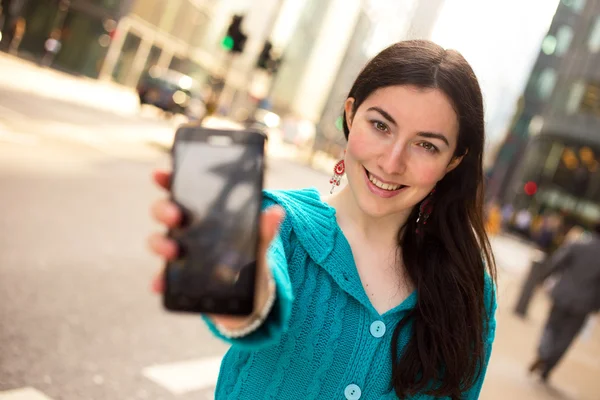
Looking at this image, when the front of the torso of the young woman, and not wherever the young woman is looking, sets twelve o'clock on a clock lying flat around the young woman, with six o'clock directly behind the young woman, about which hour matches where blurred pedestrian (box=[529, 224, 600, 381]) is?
The blurred pedestrian is roughly at 7 o'clock from the young woman.

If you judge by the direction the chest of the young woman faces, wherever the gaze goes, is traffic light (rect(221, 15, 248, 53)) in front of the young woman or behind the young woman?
behind

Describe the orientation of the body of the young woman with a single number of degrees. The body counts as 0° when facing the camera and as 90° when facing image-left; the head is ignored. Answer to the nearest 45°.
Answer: approximately 0°

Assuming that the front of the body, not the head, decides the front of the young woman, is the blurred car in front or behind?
behind

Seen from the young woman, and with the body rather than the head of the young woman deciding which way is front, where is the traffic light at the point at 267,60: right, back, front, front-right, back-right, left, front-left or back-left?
back

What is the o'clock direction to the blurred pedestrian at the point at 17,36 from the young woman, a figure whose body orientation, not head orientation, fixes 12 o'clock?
The blurred pedestrian is roughly at 5 o'clock from the young woman.

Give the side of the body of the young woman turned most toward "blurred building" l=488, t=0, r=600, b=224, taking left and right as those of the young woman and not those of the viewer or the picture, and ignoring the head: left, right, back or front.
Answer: back
